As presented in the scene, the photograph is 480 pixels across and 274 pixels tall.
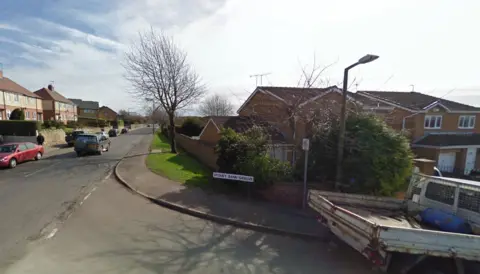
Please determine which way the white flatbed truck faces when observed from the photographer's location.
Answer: facing away from the viewer and to the right of the viewer

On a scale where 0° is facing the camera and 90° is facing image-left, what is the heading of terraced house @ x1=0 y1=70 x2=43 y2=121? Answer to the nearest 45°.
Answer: approximately 315°

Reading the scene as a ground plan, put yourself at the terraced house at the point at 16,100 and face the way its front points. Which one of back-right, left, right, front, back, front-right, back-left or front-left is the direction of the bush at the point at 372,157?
front-right

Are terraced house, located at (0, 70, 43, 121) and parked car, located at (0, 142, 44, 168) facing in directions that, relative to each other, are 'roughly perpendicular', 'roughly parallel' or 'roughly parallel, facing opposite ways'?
roughly perpendicular

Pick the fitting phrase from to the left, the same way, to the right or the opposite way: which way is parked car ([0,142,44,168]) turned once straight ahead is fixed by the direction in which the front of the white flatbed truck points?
to the right

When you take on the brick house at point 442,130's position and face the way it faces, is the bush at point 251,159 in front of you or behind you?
in front

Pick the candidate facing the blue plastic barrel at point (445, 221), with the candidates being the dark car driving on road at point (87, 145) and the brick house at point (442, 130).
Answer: the brick house

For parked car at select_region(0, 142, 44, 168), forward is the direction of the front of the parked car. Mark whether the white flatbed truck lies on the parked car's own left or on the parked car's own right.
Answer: on the parked car's own left

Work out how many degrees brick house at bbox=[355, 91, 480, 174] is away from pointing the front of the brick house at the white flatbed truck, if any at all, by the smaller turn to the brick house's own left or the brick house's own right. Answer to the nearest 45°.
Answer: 0° — it already faces it

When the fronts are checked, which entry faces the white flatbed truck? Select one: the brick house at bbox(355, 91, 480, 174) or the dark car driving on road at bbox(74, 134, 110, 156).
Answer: the brick house

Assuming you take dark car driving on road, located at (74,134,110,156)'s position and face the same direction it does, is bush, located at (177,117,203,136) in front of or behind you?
in front

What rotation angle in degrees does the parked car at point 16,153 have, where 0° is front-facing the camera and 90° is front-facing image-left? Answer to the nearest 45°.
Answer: approximately 45°
